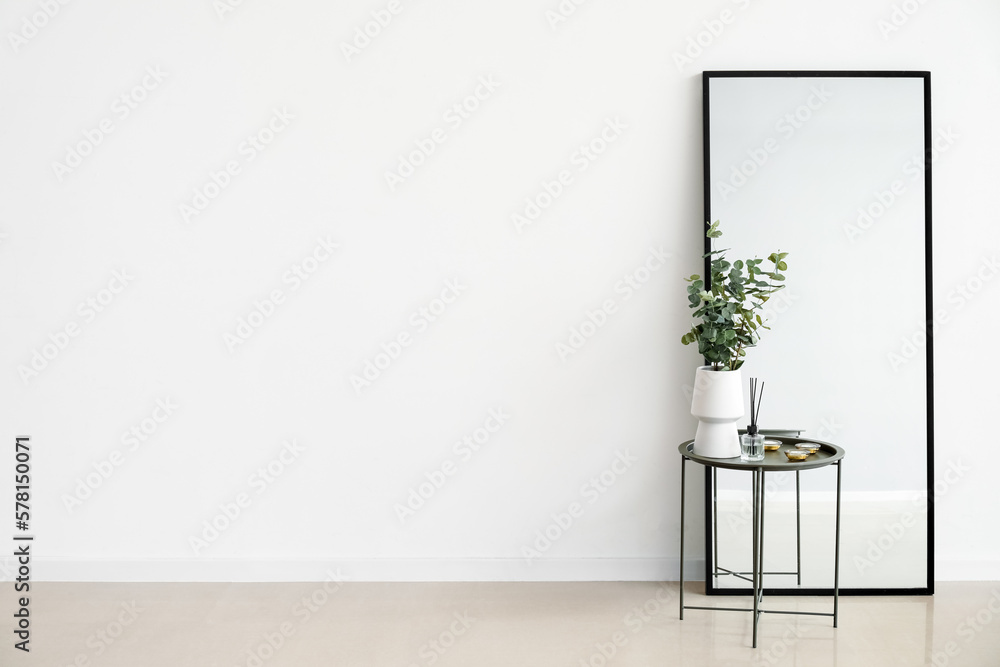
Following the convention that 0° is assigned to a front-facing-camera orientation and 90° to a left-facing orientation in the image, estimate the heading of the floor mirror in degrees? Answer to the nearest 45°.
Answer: approximately 0°

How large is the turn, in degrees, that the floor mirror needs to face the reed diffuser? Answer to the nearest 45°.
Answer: approximately 45° to its right
